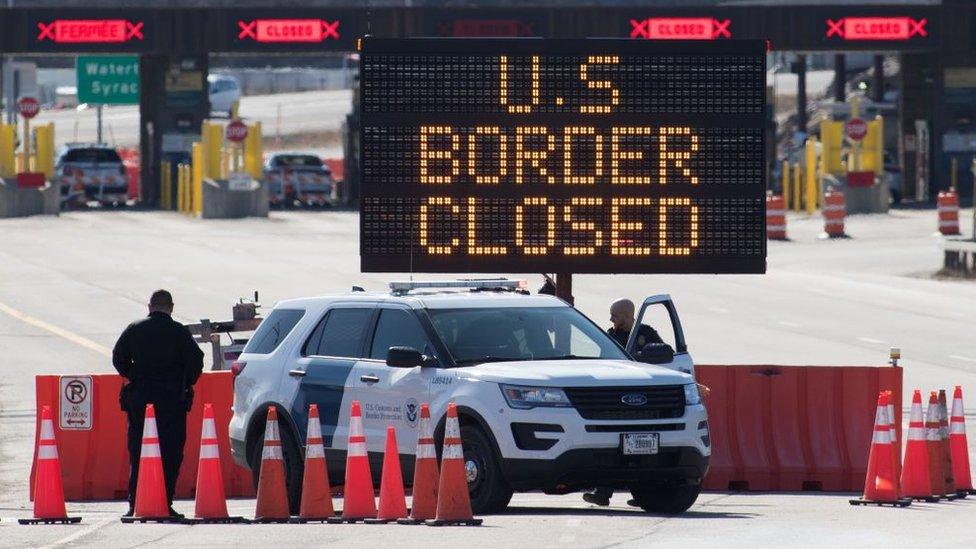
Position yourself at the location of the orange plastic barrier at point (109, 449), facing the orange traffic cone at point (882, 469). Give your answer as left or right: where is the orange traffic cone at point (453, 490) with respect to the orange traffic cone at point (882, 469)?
right

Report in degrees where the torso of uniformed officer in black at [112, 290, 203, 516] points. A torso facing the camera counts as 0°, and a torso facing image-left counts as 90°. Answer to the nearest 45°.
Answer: approximately 180°

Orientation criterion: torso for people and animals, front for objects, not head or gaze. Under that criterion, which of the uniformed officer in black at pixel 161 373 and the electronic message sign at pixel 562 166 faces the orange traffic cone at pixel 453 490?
the electronic message sign

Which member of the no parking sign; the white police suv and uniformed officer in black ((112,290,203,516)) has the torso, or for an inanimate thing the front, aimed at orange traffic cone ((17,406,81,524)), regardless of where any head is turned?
the no parking sign

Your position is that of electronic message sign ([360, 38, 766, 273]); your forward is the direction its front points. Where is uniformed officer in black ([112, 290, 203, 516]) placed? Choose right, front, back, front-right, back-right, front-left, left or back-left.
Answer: front-right

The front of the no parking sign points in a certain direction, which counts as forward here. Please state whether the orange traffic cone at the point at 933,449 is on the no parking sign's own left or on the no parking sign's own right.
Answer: on the no parking sign's own left

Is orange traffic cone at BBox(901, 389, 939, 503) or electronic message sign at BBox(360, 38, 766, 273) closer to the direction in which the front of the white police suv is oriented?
the orange traffic cone

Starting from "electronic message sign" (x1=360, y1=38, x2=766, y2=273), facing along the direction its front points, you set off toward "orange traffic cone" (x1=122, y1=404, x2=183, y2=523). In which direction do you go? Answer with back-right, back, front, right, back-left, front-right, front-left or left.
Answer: front-right

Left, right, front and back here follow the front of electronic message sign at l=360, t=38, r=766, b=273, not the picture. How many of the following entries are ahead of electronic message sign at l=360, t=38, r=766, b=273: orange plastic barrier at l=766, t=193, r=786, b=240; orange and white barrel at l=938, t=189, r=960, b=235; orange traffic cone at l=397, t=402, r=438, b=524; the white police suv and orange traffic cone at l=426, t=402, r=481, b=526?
3

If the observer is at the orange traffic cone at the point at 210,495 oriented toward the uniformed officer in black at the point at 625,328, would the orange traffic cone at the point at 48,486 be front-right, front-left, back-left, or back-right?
back-left

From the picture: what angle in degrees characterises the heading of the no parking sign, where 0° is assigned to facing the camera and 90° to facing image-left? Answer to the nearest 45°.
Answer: approximately 0°

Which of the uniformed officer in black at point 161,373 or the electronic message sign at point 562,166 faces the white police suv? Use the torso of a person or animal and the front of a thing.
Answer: the electronic message sign

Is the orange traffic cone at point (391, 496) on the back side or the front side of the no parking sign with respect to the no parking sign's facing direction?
on the front side

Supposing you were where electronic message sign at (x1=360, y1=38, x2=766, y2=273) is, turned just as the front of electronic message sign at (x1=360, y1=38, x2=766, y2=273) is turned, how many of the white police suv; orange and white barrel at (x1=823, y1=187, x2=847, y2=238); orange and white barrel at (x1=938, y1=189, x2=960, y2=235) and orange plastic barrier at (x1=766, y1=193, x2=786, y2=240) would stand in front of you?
1

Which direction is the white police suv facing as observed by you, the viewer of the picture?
facing the viewer and to the right of the viewer

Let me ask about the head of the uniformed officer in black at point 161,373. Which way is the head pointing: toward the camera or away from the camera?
away from the camera

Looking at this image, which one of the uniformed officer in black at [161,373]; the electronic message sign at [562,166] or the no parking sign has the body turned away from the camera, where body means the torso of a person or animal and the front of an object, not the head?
the uniformed officer in black

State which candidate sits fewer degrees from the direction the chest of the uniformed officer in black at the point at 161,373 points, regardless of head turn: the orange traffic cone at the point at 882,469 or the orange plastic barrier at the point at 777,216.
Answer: the orange plastic barrier
